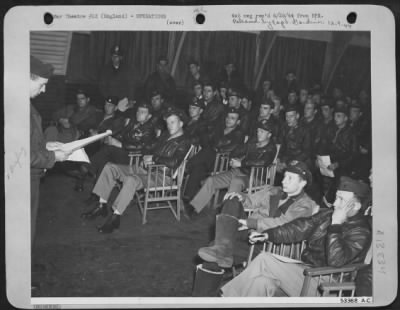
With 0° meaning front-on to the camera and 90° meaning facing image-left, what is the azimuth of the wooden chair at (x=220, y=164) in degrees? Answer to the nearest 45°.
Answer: approximately 45°
